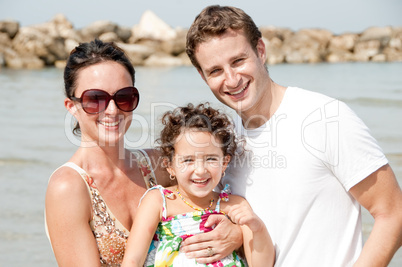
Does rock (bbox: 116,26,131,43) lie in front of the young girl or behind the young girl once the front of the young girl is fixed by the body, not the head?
behind

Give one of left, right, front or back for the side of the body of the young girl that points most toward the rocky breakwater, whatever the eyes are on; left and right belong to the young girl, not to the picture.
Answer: back

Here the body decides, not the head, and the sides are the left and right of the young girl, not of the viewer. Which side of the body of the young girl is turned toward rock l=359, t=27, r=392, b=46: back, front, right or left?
back

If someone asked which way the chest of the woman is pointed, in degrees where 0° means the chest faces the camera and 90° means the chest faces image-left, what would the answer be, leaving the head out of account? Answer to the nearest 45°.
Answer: approximately 315°

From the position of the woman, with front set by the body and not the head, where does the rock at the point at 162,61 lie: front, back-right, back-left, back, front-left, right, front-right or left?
back-left

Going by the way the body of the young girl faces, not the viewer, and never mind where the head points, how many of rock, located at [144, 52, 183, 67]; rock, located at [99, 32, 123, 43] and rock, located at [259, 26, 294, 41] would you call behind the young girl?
3

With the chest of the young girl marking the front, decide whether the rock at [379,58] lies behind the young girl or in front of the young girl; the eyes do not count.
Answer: behind

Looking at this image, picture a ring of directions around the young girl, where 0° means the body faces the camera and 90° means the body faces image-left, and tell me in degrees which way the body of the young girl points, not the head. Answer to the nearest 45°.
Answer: approximately 0°

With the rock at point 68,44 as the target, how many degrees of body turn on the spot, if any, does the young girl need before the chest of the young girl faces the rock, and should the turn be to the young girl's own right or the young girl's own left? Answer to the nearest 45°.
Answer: approximately 180°
